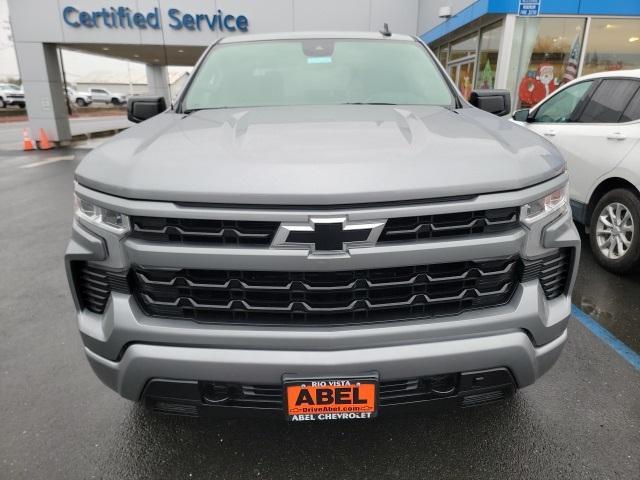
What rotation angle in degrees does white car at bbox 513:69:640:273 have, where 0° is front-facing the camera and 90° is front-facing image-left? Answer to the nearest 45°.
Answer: approximately 135°

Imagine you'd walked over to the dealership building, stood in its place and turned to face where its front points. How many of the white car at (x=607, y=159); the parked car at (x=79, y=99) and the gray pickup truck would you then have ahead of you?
2

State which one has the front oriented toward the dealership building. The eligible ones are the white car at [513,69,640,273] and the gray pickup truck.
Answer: the white car

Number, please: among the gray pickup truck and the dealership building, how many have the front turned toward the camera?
2

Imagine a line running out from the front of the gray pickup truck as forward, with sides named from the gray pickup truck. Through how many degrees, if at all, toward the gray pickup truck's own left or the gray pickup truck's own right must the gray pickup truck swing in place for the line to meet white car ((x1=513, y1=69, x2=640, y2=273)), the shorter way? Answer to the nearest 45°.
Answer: approximately 135° to the gray pickup truck's own left

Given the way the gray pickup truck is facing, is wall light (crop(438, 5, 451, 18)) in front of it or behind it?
behind

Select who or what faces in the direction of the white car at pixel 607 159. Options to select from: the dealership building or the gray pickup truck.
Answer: the dealership building

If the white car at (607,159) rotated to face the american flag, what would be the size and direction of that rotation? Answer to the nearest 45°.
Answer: approximately 45° to its right

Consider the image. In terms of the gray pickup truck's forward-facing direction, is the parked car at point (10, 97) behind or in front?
behind

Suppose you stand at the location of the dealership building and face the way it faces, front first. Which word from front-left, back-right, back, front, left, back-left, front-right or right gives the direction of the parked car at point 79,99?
back-right

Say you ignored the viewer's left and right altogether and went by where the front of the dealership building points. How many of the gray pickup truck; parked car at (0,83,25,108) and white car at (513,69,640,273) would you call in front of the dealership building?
2
